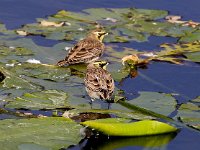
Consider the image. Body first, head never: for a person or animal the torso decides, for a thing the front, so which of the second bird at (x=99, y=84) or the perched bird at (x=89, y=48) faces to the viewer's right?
the perched bird

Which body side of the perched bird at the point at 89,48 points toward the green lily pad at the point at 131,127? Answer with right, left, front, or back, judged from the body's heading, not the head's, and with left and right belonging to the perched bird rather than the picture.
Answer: right

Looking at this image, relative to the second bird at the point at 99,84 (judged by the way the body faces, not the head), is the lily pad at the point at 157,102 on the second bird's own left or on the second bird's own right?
on the second bird's own right

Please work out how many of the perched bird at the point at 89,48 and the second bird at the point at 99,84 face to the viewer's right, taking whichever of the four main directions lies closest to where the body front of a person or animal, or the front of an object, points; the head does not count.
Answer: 1

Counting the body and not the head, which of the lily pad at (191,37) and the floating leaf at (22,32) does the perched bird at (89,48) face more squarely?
the lily pad

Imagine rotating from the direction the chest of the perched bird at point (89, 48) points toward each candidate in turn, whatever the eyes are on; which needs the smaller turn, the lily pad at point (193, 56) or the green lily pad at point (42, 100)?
the lily pad

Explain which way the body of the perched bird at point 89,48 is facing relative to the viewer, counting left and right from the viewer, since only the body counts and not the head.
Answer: facing to the right of the viewer

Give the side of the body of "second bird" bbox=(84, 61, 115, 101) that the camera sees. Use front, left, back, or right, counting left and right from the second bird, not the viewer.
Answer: back

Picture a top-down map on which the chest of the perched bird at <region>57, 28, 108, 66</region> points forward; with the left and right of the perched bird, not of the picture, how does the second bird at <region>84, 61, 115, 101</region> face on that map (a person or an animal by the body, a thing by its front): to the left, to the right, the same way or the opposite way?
to the left

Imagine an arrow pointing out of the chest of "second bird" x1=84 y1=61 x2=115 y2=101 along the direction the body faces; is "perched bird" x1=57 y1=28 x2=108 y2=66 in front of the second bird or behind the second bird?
in front

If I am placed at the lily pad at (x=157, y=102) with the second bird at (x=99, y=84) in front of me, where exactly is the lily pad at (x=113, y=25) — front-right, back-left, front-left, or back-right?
front-right

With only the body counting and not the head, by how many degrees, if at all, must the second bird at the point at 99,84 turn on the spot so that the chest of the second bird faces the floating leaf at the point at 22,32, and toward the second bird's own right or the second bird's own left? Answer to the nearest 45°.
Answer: approximately 45° to the second bird's own left
